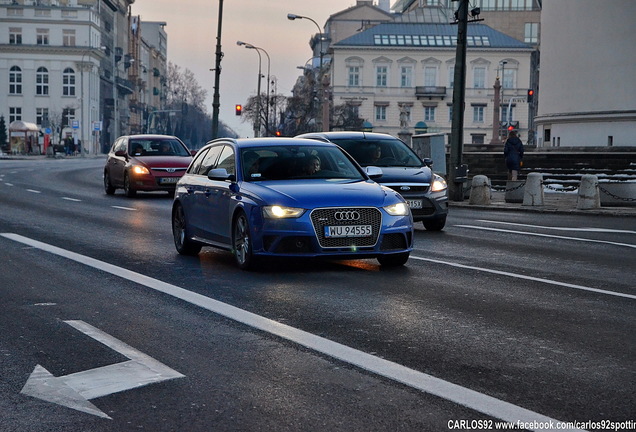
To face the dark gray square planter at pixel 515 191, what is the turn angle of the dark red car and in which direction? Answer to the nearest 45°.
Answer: approximately 45° to its left

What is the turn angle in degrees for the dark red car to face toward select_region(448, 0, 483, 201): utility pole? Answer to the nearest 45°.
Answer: approximately 45° to its left

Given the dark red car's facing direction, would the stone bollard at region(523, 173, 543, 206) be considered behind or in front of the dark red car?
in front

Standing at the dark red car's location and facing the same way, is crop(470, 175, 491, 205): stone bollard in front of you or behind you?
in front

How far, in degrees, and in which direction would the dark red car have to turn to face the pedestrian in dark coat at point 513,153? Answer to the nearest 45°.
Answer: approximately 45° to its left

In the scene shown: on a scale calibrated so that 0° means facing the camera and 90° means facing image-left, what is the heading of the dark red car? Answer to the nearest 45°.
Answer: approximately 315°
